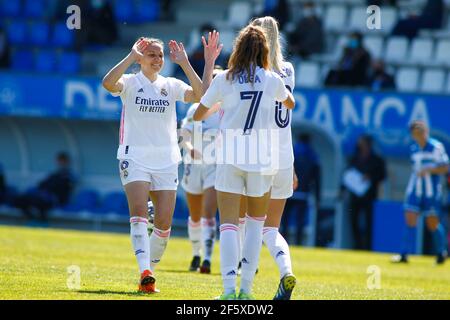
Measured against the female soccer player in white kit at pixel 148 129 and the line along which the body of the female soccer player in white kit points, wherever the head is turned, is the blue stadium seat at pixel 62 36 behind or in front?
behind

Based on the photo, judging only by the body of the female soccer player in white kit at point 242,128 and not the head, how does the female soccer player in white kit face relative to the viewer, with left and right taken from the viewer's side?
facing away from the viewer

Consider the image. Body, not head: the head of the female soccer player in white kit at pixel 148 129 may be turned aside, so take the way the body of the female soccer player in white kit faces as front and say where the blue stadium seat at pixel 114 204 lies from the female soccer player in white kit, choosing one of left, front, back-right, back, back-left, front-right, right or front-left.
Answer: back

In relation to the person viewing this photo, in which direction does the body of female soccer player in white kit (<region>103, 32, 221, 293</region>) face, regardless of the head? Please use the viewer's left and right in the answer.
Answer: facing the viewer

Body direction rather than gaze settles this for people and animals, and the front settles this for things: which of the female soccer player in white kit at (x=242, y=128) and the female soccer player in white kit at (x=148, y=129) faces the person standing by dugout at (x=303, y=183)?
the female soccer player in white kit at (x=242, y=128)

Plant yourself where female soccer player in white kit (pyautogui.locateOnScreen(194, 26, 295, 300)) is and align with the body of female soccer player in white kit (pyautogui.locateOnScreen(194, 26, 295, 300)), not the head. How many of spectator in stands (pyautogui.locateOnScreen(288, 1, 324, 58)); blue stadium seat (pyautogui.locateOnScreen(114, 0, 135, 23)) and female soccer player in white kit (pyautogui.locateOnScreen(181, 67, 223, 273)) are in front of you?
3

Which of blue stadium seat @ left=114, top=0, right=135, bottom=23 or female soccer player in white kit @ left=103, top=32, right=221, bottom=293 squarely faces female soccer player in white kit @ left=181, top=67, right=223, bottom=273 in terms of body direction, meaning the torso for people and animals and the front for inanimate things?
the blue stadium seat

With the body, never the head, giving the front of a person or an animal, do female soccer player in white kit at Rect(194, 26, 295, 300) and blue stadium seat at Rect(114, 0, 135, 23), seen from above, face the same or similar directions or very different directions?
very different directions

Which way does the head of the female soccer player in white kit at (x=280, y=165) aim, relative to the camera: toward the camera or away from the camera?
away from the camera

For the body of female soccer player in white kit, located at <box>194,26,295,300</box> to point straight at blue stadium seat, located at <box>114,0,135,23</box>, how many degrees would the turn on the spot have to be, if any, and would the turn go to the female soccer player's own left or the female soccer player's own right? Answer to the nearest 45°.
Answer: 0° — they already face it

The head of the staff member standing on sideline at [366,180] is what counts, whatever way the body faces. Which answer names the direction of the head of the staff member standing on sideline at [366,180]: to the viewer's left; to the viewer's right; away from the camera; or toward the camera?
toward the camera

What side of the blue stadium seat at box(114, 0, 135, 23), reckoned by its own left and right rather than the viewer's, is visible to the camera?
front

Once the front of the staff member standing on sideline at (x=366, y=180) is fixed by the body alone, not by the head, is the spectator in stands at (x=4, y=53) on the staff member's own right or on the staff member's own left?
on the staff member's own right

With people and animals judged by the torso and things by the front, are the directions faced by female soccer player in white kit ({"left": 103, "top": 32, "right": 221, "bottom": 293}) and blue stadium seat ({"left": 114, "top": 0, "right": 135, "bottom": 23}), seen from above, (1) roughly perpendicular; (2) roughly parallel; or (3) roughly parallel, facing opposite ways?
roughly parallel

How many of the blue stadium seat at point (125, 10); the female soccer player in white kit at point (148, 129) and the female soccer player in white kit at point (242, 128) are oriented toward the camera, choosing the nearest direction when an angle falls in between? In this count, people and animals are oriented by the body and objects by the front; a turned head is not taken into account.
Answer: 2
